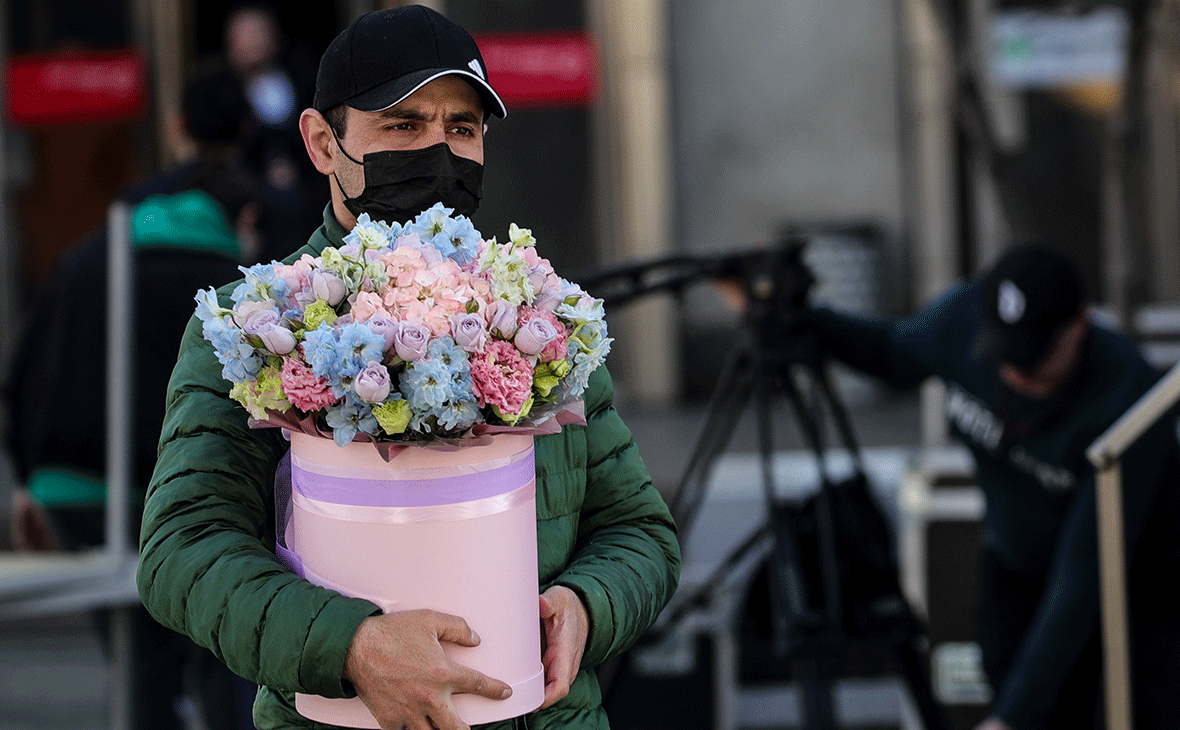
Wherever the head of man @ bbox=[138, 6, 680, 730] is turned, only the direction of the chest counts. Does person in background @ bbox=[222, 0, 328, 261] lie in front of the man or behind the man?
behind

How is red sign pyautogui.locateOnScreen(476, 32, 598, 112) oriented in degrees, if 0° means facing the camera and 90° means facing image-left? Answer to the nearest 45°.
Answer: approximately 0°

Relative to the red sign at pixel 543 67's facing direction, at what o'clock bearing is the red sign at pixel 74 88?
the red sign at pixel 74 88 is roughly at 3 o'clock from the red sign at pixel 543 67.

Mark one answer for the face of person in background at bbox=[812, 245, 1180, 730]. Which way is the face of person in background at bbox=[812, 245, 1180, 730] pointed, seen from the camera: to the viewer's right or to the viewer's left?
to the viewer's left

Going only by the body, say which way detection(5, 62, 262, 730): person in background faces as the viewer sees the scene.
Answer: away from the camera

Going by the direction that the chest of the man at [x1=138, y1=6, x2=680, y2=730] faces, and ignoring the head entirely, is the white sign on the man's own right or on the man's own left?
on the man's own left

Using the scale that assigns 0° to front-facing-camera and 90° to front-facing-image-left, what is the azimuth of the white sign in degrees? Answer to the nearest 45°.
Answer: approximately 0°
